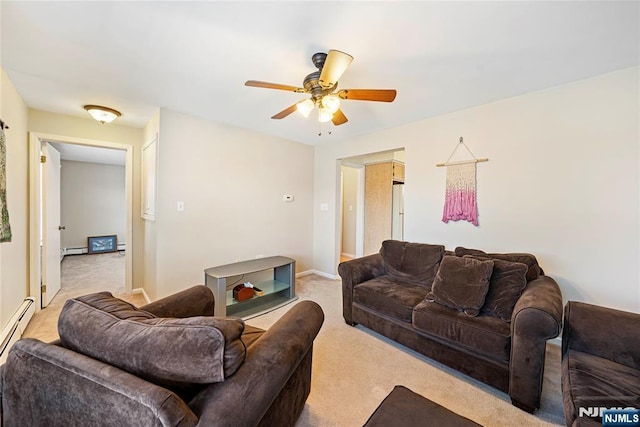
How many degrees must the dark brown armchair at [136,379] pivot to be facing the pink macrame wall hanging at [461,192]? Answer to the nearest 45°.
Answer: approximately 45° to its right

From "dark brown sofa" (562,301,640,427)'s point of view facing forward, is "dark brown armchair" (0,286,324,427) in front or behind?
in front

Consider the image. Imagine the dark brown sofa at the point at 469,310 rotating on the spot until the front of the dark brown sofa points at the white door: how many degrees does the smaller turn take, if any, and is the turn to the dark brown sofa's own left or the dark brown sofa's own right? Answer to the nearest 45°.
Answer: approximately 45° to the dark brown sofa's own right

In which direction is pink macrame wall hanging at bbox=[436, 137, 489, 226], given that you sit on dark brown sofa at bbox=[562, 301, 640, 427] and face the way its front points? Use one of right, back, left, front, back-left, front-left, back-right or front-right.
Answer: right

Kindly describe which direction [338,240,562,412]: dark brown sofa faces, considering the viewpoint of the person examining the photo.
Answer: facing the viewer and to the left of the viewer

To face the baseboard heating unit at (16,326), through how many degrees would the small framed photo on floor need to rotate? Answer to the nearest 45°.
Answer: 0° — it already faces it

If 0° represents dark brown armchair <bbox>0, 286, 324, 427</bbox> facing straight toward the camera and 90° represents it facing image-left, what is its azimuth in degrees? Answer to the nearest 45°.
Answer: approximately 225°

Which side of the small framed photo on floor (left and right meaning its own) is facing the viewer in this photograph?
front

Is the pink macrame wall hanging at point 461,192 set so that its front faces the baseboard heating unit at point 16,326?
yes

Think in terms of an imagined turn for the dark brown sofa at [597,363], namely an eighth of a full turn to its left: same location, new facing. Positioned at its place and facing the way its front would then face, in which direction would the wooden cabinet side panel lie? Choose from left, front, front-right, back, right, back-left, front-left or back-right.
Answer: back-right

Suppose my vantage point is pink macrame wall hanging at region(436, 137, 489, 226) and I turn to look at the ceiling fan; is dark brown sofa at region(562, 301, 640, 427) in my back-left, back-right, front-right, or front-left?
front-left

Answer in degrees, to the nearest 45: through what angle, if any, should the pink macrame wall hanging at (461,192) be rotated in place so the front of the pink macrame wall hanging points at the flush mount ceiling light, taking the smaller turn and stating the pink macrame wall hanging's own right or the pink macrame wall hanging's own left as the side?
0° — it already faces it

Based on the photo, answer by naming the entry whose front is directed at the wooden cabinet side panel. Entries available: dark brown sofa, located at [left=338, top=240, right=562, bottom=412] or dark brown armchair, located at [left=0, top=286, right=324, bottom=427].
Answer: dark brown armchair, located at [left=0, top=286, right=324, bottom=427]

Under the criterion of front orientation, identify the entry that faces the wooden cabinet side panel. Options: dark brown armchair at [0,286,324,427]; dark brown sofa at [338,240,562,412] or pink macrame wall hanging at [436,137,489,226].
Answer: dark brown armchair at [0,286,324,427]

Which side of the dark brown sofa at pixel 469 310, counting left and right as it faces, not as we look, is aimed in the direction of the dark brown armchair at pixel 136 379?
front

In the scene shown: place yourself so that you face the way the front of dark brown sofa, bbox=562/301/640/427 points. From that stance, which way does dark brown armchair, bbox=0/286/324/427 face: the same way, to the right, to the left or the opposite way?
to the right
